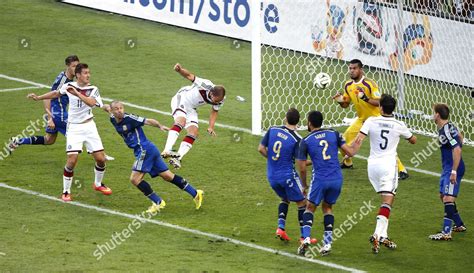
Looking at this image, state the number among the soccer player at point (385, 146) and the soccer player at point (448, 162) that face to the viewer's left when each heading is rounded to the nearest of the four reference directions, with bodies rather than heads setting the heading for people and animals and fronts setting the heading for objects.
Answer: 1

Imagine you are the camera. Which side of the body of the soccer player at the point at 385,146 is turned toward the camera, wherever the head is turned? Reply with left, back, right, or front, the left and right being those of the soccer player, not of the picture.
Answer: back

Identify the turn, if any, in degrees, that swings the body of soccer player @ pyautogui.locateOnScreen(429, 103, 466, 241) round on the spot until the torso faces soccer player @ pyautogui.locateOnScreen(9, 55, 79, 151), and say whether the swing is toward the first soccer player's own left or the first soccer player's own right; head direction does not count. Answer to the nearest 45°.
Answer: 0° — they already face them

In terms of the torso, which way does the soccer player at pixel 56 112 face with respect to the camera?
to the viewer's right

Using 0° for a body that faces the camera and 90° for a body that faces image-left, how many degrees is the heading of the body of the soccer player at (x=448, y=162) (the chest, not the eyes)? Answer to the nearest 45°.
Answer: approximately 90°

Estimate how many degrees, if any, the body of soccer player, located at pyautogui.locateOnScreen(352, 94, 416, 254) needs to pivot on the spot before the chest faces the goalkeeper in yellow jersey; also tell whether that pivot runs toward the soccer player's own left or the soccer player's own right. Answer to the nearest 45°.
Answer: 0° — they already face them

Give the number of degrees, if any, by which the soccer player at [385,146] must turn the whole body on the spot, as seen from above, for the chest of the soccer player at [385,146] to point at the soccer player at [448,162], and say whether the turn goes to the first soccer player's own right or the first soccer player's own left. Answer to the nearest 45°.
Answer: approximately 45° to the first soccer player's own right

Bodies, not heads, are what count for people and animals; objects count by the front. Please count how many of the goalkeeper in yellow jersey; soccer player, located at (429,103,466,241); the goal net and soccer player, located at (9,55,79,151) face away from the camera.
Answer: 0

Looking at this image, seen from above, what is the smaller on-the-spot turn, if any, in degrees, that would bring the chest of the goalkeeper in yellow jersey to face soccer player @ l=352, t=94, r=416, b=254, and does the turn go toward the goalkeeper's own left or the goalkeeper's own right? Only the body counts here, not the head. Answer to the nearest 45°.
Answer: approximately 45° to the goalkeeper's own left

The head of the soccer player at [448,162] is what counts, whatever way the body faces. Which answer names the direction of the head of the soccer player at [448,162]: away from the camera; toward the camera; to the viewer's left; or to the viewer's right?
to the viewer's left

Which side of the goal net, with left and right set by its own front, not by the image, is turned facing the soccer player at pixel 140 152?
front

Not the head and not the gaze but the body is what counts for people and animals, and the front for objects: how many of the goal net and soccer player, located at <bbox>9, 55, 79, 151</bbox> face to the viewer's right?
1

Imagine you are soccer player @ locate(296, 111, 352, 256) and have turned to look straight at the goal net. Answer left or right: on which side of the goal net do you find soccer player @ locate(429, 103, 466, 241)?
right

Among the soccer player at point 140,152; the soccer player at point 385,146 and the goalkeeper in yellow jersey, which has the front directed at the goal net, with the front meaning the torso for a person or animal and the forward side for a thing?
the soccer player at point 385,146
